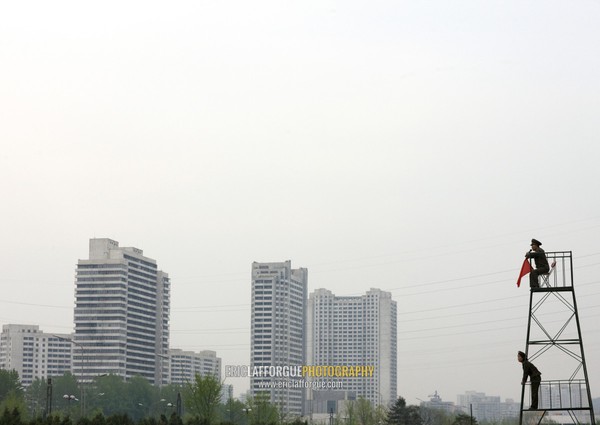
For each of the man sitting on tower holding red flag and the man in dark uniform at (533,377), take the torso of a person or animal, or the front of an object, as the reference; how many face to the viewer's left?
2

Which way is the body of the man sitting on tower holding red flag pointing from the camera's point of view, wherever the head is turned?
to the viewer's left

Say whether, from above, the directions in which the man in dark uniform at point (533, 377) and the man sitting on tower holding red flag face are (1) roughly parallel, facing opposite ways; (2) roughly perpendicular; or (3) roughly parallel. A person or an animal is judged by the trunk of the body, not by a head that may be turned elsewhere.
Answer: roughly parallel

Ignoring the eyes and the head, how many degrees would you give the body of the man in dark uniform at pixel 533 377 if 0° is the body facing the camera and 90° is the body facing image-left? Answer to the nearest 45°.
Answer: approximately 90°
